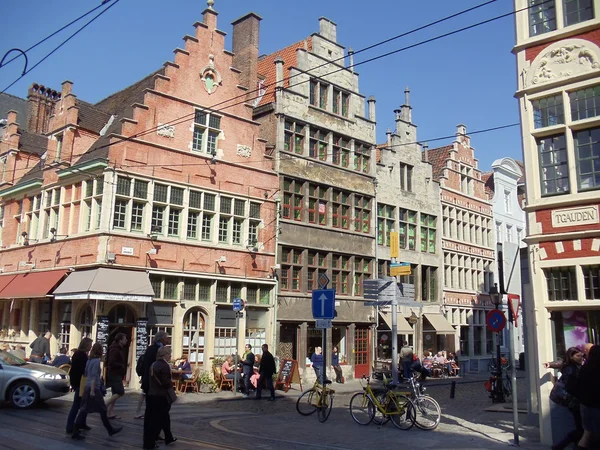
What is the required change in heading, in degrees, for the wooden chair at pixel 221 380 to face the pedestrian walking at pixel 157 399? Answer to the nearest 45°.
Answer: approximately 90° to its right

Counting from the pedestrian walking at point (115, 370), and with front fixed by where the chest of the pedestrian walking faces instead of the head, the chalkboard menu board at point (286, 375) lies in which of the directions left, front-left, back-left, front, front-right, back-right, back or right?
front-left

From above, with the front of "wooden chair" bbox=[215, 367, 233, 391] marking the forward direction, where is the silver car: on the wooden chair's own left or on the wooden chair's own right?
on the wooden chair's own right

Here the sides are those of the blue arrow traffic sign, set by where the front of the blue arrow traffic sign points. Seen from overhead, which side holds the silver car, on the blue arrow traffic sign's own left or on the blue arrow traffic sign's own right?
on the blue arrow traffic sign's own right

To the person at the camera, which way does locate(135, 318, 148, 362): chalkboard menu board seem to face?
facing the viewer and to the right of the viewer

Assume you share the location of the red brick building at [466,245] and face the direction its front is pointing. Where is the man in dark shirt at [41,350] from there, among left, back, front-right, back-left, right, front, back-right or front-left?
right

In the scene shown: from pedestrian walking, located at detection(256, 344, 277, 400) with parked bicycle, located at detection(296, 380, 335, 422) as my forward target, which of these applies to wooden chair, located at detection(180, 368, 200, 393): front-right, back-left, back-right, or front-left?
back-right

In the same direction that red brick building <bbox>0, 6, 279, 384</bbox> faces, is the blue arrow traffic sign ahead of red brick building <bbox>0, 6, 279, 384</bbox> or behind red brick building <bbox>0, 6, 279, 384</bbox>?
ahead
